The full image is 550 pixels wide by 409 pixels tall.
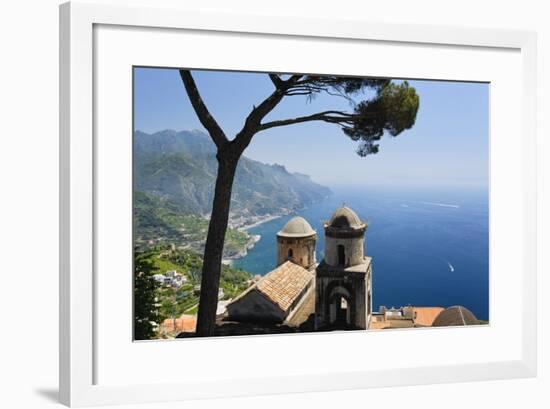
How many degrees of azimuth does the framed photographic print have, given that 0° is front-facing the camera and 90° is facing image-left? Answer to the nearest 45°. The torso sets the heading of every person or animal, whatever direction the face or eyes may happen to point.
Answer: approximately 315°
